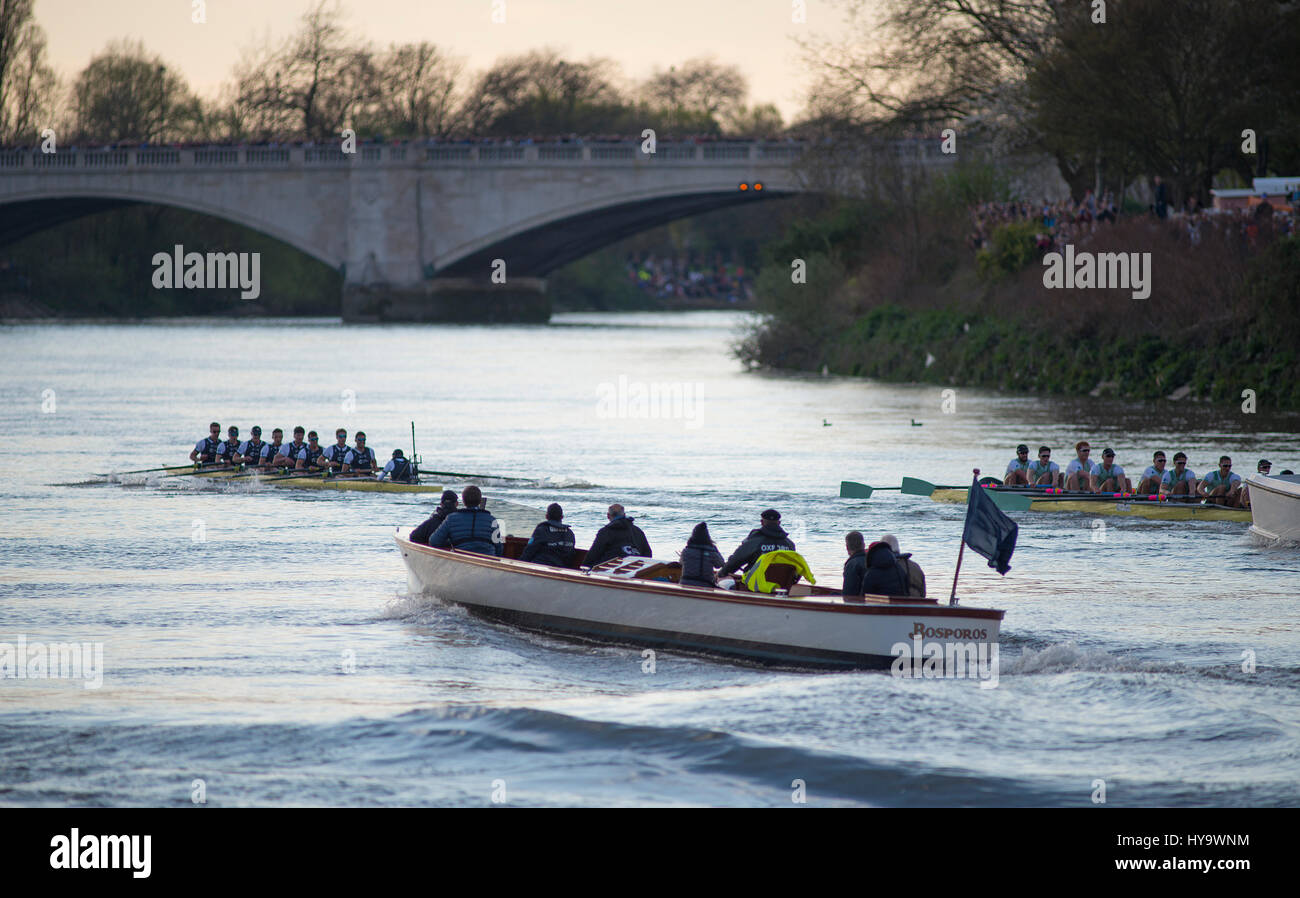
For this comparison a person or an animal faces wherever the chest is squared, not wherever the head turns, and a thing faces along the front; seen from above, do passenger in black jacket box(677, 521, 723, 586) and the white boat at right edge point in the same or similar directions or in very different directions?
same or similar directions

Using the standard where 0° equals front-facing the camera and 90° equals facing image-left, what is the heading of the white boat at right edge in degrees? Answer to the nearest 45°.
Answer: approximately 135°

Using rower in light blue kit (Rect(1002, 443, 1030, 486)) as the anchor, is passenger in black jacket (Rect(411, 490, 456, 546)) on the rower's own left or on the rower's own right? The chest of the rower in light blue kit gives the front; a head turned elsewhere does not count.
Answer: on the rower's own right

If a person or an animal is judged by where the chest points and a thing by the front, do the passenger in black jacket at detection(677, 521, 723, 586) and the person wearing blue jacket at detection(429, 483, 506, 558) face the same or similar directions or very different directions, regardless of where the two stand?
same or similar directions

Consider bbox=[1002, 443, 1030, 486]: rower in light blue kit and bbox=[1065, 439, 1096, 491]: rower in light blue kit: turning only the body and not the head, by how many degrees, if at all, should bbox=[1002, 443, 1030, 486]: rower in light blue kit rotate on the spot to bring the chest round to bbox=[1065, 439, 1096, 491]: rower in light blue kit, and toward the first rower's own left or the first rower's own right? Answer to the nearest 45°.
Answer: approximately 45° to the first rower's own left

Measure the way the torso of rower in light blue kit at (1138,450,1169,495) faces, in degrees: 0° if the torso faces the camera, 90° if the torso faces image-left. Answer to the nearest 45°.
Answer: approximately 315°

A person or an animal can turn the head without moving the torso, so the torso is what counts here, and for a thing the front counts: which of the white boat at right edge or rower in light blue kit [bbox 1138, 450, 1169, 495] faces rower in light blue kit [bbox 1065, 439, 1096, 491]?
the white boat at right edge

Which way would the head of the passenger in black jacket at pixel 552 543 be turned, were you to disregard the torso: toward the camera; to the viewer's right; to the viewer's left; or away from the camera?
away from the camera

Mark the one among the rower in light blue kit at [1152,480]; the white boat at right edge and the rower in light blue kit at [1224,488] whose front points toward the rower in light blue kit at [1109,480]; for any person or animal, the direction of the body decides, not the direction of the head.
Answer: the white boat at right edge

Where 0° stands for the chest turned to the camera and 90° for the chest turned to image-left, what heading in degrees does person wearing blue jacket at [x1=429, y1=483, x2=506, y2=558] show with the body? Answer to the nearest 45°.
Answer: approximately 180°

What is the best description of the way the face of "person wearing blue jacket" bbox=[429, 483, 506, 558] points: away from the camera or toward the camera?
away from the camera

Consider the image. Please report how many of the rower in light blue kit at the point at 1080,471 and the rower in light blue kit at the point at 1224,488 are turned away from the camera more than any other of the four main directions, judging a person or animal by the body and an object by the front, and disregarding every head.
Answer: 0

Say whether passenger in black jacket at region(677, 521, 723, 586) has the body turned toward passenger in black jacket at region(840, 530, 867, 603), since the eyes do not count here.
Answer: no

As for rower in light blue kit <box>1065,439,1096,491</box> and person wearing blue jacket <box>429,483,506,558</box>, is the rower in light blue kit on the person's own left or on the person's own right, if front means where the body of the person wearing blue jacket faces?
on the person's own right

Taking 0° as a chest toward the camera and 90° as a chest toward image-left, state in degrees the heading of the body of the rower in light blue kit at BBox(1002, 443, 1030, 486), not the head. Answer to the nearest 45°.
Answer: approximately 315°

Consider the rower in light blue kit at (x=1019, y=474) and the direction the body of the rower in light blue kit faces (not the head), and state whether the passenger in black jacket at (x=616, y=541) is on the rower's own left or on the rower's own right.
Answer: on the rower's own right

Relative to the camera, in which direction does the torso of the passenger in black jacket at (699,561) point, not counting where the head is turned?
away from the camera

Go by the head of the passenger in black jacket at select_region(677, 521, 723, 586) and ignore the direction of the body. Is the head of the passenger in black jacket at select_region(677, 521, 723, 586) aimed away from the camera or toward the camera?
away from the camera

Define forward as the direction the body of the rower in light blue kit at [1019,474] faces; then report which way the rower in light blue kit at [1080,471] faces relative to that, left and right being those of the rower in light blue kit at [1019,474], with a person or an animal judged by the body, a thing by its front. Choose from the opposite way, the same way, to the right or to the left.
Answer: the same way
